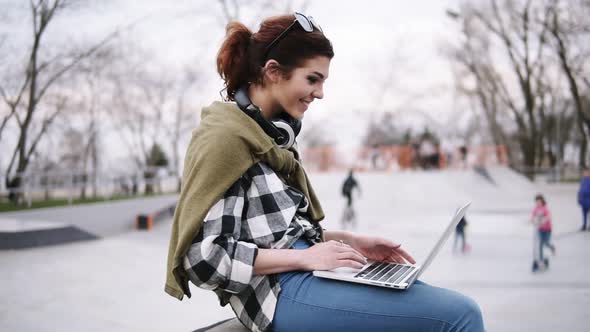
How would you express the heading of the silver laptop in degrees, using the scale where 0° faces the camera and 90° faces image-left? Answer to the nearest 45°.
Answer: approximately 90°

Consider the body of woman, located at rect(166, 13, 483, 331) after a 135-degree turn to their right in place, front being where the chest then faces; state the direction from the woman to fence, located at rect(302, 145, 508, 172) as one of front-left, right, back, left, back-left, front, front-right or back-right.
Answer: back-right

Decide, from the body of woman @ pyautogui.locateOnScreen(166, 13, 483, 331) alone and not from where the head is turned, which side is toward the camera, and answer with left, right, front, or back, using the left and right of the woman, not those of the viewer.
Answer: right

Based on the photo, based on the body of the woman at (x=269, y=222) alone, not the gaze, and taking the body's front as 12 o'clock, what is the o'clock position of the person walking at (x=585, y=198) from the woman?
The person walking is roughly at 10 o'clock from the woman.

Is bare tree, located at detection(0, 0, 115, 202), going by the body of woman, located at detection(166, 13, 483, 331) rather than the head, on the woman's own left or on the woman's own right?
on the woman's own left

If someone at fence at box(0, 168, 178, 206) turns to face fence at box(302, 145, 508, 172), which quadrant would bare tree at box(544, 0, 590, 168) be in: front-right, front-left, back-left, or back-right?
front-right

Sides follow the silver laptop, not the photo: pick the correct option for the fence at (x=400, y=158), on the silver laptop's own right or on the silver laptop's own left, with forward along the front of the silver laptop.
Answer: on the silver laptop's own right

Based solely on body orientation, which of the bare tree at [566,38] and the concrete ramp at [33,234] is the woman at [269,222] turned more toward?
the bare tree
